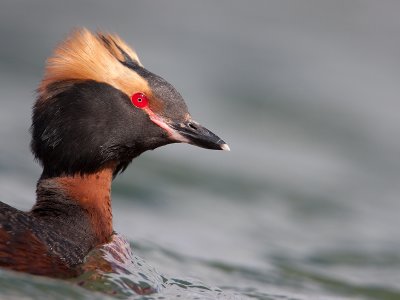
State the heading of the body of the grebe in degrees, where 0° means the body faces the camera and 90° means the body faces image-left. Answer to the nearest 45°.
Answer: approximately 270°
